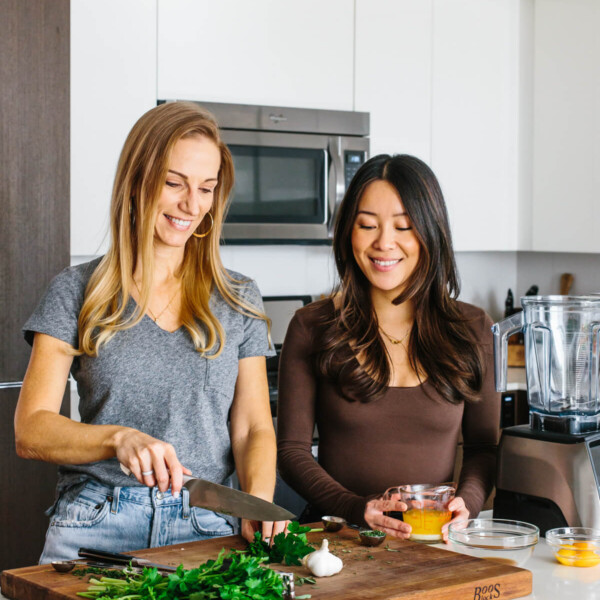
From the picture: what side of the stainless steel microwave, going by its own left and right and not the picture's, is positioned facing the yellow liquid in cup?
front

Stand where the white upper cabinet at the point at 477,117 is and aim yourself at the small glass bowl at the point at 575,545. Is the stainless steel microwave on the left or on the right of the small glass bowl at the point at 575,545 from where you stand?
right

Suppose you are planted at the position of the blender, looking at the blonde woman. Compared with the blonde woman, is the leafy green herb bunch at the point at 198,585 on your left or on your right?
left

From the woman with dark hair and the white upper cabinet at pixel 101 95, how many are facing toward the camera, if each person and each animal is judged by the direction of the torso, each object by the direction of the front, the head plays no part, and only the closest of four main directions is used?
2

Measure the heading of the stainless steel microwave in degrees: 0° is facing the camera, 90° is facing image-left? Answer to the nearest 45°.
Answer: approximately 0°

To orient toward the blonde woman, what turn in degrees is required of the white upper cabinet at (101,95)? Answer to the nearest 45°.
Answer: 0° — it already faces them

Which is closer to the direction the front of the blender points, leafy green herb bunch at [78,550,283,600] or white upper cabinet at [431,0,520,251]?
the leafy green herb bunch

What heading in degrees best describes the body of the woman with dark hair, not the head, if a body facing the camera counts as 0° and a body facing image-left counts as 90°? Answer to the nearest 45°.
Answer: approximately 0°

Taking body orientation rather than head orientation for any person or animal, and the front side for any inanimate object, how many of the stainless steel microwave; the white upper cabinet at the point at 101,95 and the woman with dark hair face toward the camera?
3
